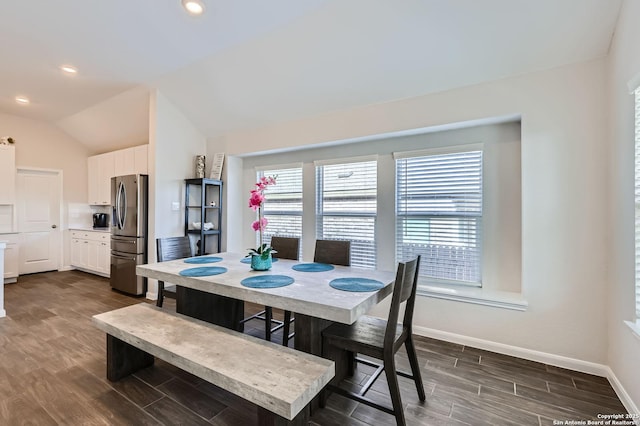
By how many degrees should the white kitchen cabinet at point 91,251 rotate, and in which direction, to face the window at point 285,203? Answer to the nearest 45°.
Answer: approximately 90° to its left

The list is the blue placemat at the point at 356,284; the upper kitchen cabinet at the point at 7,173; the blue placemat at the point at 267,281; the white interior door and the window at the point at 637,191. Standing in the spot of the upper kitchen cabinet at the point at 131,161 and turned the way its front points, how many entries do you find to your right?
2

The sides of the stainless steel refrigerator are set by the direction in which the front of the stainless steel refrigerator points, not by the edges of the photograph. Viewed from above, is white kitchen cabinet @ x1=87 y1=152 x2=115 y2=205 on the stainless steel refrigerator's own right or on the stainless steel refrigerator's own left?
on the stainless steel refrigerator's own right

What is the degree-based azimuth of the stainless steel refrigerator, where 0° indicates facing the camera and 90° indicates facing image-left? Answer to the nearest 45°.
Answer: approximately 45°

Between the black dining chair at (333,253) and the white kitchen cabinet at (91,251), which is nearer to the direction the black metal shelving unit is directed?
the black dining chair

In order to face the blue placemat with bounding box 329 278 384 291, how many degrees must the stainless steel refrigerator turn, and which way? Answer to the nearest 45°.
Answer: approximately 45° to its left

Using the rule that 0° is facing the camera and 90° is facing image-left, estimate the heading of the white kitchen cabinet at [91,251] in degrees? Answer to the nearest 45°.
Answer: approximately 45°

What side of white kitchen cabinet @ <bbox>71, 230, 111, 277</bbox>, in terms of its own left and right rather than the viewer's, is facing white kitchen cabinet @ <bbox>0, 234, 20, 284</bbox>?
right
